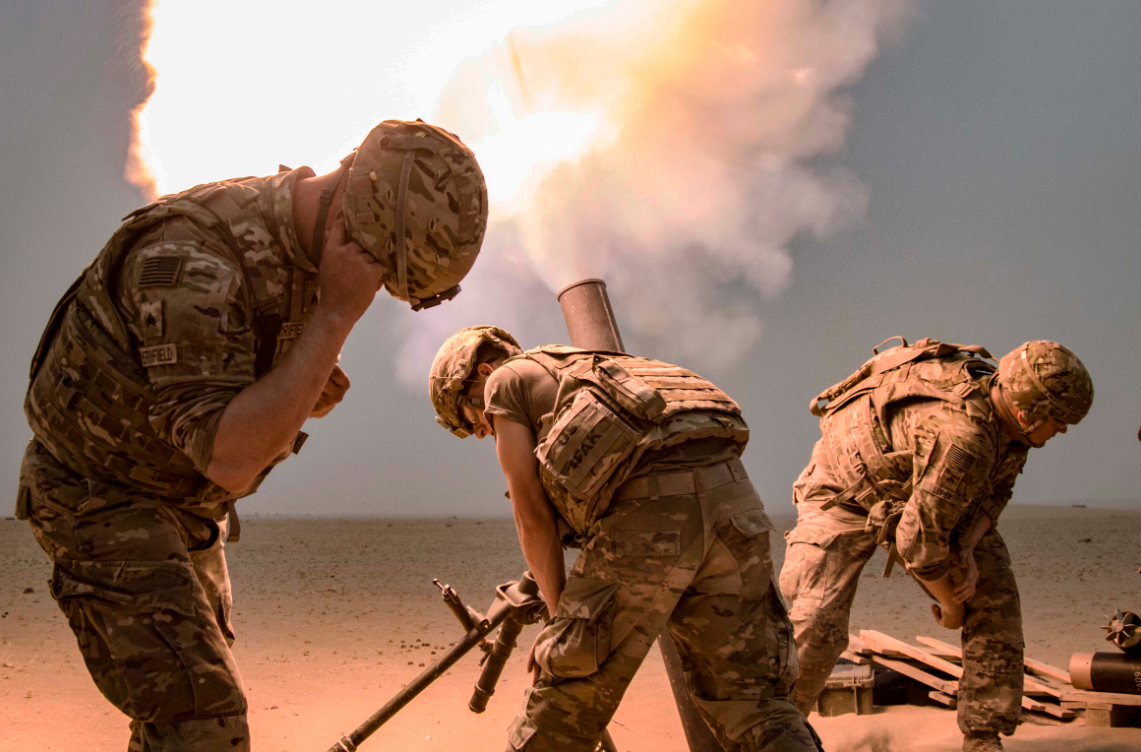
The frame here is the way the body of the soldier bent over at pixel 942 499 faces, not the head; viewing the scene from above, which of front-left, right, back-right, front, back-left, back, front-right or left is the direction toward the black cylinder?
front-left

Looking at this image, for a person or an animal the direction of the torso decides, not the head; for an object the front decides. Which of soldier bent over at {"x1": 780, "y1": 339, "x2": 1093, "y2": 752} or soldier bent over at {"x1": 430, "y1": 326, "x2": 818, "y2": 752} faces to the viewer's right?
soldier bent over at {"x1": 780, "y1": 339, "x2": 1093, "y2": 752}

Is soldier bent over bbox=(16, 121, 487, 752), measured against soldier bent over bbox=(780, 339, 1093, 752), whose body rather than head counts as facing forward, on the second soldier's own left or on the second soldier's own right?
on the second soldier's own right

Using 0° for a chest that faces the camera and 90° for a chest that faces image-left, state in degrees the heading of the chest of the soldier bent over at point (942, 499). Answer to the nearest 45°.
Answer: approximately 270°

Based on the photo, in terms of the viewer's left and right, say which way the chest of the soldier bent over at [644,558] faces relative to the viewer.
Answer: facing away from the viewer and to the left of the viewer

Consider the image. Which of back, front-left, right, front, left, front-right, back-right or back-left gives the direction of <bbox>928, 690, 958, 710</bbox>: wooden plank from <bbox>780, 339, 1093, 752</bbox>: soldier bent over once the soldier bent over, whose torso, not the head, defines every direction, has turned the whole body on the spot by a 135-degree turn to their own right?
back-right

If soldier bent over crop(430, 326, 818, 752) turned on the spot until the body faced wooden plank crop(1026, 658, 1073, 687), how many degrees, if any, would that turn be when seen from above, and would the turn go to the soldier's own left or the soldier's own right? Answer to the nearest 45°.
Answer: approximately 90° to the soldier's own right

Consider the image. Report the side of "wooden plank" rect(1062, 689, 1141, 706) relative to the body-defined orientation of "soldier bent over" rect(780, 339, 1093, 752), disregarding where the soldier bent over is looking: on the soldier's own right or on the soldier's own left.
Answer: on the soldier's own left

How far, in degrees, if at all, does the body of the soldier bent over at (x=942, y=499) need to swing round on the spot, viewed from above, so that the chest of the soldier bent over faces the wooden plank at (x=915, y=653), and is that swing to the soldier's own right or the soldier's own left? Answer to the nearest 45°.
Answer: approximately 90° to the soldier's own left

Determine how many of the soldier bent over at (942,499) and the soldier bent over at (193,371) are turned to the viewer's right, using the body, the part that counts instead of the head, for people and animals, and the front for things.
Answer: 2

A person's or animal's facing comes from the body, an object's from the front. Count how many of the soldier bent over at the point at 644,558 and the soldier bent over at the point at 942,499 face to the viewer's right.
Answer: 1

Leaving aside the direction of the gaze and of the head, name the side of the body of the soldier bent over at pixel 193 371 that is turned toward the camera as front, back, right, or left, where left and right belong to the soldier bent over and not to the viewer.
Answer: right
